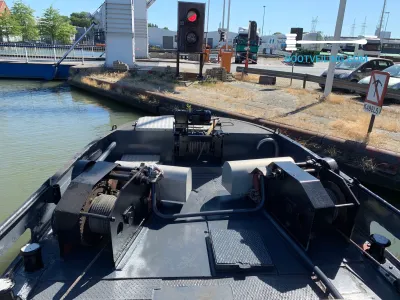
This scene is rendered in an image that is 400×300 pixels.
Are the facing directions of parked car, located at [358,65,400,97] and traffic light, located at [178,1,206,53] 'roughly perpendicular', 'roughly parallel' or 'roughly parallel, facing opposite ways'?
roughly perpendicular

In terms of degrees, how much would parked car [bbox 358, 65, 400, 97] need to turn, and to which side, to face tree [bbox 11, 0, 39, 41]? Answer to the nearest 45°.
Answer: approximately 45° to its right

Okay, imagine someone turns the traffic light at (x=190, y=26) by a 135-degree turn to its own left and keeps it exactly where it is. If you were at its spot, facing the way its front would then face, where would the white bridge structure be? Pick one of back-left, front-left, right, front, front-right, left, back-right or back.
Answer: left

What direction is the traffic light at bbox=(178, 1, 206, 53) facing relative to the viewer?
toward the camera

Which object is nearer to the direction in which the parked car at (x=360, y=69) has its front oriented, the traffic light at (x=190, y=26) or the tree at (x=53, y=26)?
the traffic light

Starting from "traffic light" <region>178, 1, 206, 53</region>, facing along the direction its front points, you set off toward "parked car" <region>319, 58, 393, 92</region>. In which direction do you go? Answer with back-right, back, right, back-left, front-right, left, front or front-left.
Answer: left

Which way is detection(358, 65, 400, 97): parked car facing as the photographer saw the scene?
facing the viewer and to the left of the viewer

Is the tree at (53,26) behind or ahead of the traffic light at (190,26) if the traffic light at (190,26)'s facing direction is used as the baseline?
behind

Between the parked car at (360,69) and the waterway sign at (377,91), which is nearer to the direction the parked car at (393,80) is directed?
the waterway sign

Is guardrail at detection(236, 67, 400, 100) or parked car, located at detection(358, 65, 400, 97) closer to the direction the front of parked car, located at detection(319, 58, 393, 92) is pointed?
the guardrail

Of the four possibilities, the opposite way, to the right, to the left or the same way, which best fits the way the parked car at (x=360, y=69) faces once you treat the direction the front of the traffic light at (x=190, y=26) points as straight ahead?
to the right

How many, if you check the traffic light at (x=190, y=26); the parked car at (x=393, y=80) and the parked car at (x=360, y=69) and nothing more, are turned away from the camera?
0
